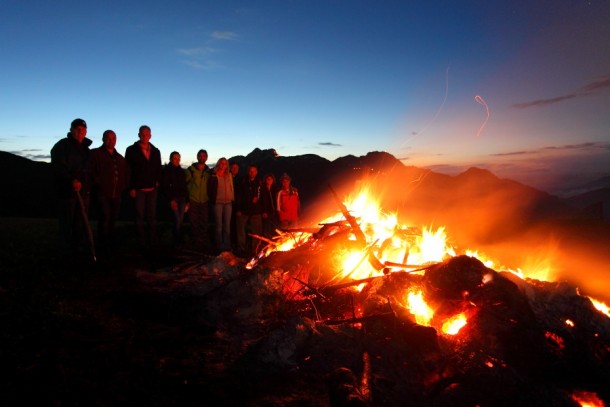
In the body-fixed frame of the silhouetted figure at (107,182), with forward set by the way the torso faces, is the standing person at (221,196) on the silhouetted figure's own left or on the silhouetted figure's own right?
on the silhouetted figure's own left

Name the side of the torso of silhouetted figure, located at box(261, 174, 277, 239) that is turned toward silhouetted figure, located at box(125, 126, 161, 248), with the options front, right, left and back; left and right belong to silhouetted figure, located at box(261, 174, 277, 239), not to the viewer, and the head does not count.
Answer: right

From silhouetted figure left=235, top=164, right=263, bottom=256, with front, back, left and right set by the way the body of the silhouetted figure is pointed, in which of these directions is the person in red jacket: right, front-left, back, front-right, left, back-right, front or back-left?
front-left

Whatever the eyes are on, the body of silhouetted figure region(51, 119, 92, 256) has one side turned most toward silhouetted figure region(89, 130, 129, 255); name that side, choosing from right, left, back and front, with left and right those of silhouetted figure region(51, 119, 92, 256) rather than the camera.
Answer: left

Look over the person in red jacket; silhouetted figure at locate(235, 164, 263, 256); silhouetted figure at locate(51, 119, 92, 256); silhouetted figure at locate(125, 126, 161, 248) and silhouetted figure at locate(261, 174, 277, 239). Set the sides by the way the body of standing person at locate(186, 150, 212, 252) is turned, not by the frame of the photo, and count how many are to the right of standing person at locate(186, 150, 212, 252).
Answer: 2

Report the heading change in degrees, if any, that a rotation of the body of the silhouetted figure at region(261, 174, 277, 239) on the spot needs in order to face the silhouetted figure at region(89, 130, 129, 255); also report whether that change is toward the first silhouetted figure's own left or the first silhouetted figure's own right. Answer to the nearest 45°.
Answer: approximately 90° to the first silhouetted figure's own right

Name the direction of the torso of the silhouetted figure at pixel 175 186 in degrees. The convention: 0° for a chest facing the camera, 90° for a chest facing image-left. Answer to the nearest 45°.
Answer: approximately 315°

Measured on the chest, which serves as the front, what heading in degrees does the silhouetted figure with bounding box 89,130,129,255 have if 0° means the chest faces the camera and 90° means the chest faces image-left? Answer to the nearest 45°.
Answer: approximately 315°
